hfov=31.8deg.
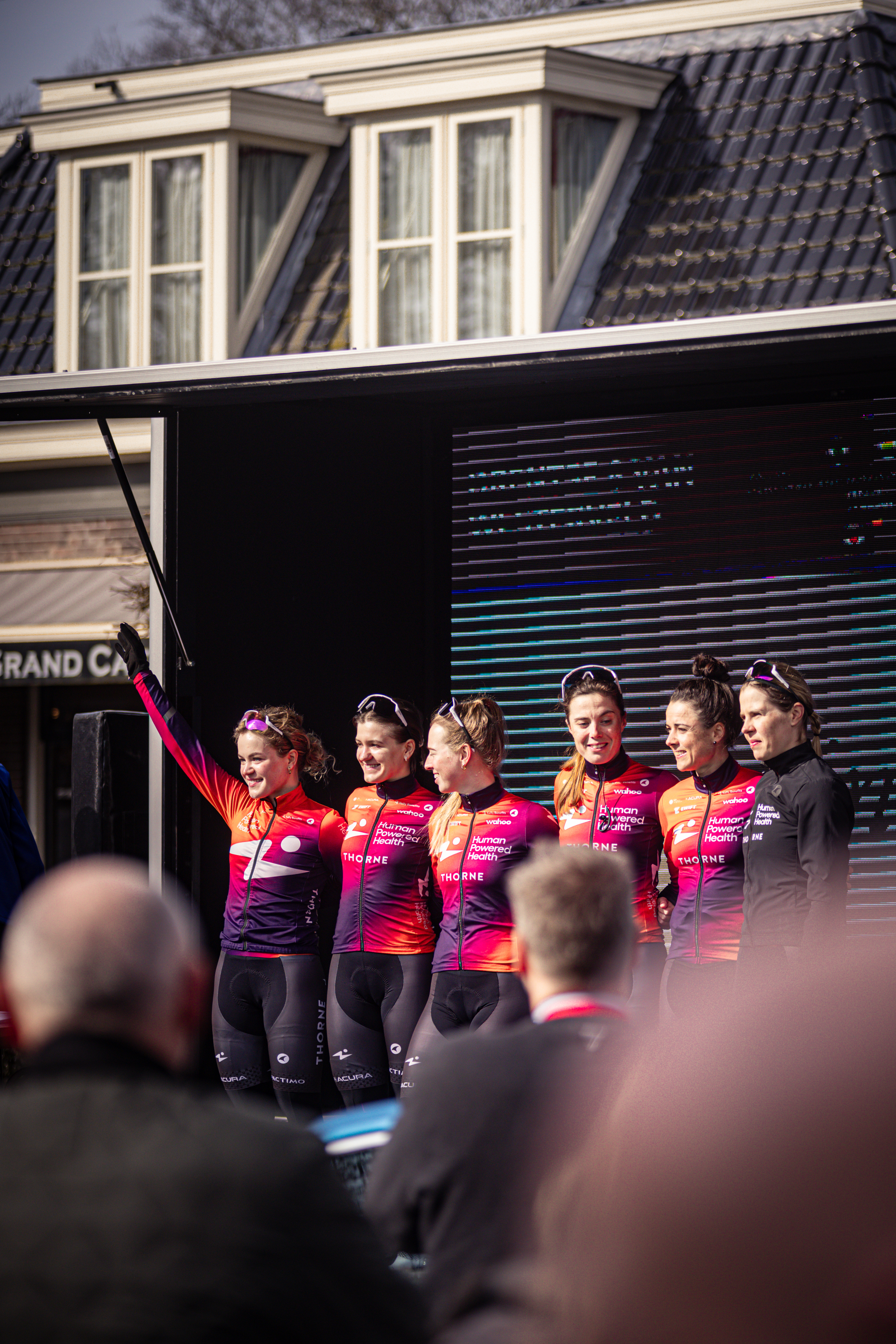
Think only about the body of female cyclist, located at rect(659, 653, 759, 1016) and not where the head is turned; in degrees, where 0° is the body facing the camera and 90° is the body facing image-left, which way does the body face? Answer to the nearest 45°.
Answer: approximately 45°

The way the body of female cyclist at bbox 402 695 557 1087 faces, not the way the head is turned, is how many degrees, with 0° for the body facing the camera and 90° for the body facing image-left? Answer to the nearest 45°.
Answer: approximately 45°

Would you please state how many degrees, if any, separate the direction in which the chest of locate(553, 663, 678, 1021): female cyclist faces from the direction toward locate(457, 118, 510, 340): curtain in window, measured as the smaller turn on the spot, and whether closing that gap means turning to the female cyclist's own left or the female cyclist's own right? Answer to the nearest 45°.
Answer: approximately 135° to the female cyclist's own right

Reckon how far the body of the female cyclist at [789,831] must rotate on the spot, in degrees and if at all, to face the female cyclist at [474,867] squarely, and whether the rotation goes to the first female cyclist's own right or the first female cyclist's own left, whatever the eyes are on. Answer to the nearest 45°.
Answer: approximately 45° to the first female cyclist's own right

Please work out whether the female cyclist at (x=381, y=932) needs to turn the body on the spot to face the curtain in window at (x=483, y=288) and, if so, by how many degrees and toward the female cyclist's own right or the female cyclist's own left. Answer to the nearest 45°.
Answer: approximately 135° to the female cyclist's own right

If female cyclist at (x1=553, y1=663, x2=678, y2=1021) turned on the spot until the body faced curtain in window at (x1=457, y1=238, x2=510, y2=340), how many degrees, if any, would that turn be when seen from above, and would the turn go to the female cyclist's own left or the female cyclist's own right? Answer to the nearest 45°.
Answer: approximately 135° to the female cyclist's own right

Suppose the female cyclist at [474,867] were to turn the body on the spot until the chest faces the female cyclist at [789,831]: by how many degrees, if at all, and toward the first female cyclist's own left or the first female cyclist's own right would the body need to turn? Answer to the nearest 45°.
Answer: approximately 90° to the first female cyclist's own left

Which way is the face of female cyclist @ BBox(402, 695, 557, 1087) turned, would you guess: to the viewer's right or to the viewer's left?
to the viewer's left
